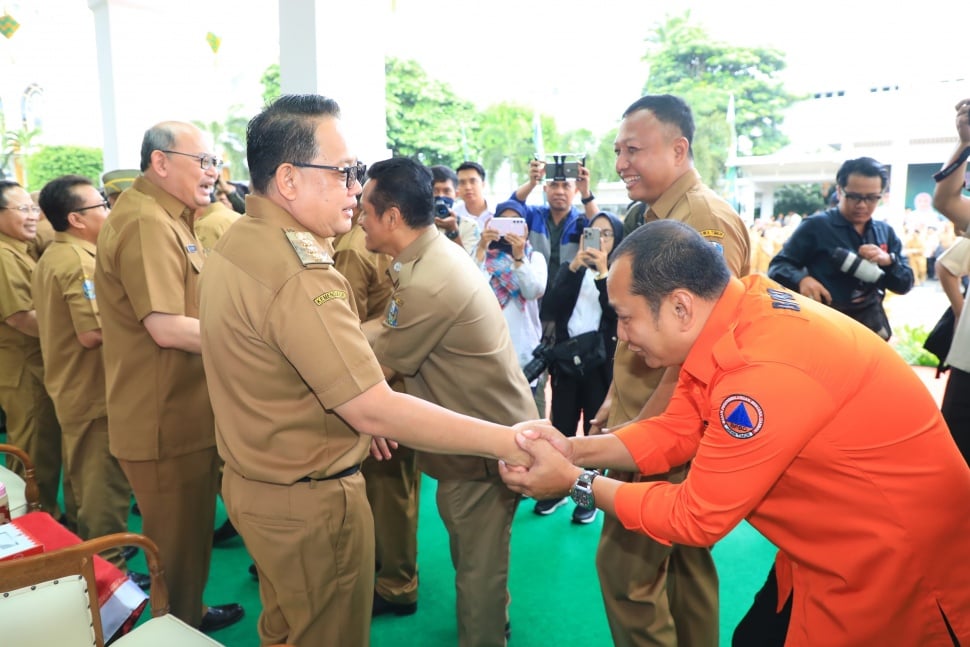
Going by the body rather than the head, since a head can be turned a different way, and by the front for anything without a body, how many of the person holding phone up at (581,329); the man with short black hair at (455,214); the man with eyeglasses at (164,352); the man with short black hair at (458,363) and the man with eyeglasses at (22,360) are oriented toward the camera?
2

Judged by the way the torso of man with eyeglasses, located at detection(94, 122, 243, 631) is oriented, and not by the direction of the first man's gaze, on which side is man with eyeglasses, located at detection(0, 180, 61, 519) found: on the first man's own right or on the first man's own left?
on the first man's own left

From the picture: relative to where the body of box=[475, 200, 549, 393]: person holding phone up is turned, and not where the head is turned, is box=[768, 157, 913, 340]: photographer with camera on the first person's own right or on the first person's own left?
on the first person's own left

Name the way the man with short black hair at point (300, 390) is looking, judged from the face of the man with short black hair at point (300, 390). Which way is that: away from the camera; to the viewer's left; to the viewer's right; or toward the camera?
to the viewer's right

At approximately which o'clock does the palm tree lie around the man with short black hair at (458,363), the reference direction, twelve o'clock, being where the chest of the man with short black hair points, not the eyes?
The palm tree is roughly at 2 o'clock from the man with short black hair.

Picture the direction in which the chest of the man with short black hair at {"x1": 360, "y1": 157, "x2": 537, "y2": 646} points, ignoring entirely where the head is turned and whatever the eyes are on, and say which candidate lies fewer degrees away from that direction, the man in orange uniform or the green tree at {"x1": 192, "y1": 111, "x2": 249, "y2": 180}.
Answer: the green tree

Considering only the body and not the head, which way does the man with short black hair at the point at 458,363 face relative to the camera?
to the viewer's left

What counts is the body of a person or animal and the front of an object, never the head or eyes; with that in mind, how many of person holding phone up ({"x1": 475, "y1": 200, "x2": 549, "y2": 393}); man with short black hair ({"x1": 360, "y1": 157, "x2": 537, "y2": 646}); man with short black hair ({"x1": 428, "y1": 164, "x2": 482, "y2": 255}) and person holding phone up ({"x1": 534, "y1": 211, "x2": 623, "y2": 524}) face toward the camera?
3

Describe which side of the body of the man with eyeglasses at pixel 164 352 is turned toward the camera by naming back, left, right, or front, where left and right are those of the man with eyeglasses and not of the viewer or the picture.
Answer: right

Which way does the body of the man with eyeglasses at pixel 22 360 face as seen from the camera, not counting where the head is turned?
to the viewer's right

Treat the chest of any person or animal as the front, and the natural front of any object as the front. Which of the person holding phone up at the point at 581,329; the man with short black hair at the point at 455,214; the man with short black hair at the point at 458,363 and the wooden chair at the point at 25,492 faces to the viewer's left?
the man with short black hair at the point at 458,363
